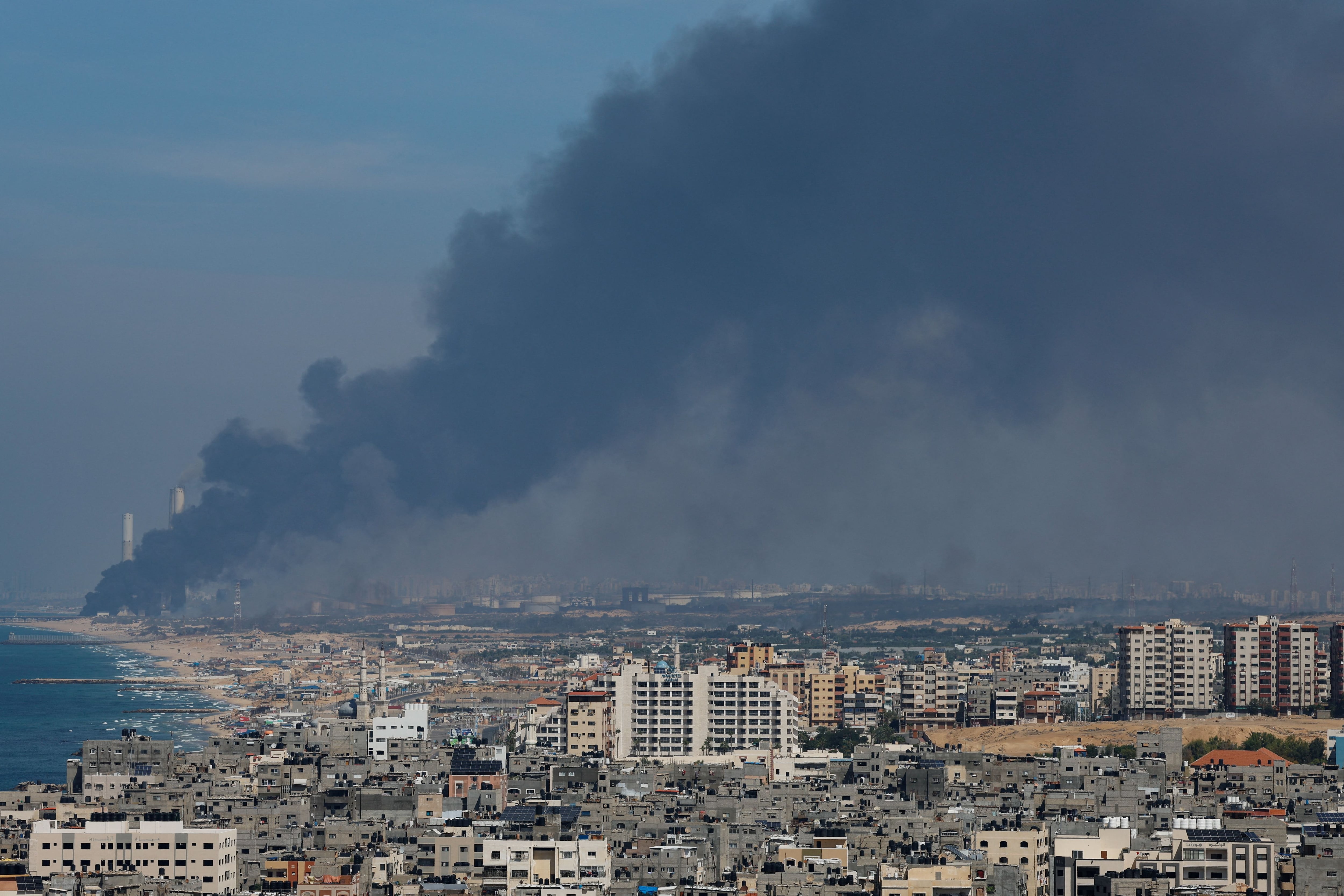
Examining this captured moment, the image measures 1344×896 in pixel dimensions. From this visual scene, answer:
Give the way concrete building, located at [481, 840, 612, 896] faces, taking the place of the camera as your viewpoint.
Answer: facing the viewer

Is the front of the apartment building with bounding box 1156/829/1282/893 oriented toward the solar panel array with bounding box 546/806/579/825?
no

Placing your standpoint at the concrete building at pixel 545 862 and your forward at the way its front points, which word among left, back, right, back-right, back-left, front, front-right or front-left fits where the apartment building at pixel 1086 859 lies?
left

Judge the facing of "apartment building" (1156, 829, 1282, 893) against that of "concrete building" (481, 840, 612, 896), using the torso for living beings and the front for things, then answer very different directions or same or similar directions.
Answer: same or similar directions

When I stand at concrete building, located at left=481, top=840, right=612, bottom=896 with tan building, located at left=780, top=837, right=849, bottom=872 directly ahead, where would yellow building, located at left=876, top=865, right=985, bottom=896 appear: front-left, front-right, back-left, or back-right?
front-right

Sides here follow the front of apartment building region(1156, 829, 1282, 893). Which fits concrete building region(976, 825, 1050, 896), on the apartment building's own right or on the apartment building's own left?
on the apartment building's own right

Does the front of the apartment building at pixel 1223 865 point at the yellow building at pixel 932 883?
no

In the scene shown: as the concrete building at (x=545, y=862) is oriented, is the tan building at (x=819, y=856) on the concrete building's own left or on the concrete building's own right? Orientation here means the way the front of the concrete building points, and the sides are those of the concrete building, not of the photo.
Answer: on the concrete building's own left

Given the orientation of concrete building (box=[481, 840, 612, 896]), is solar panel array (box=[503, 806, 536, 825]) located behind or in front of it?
behind

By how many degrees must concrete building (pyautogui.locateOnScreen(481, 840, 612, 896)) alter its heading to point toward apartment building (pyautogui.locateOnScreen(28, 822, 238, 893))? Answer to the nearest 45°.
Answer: approximately 90° to its right

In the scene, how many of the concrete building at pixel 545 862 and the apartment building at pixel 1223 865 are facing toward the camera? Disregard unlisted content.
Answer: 2

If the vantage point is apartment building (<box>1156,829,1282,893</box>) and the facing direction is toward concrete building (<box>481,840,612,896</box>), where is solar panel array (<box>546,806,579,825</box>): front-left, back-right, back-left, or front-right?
front-right

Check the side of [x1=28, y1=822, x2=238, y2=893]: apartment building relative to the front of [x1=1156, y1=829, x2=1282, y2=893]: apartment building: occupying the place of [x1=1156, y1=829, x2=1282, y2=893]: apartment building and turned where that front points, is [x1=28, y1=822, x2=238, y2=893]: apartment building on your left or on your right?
on your right

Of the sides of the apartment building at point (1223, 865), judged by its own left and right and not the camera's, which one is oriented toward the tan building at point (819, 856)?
right

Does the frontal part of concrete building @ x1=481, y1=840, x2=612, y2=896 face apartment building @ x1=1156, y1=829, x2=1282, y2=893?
no

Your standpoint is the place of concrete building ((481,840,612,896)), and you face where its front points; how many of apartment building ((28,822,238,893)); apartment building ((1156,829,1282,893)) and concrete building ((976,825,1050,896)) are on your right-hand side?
1

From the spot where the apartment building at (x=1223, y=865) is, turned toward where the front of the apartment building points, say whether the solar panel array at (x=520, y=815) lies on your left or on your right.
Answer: on your right

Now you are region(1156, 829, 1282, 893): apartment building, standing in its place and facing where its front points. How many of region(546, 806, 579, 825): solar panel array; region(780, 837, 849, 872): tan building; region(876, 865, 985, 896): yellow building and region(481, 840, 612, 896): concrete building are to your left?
0
